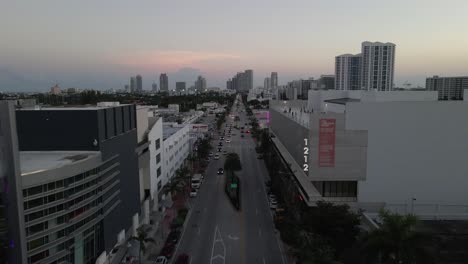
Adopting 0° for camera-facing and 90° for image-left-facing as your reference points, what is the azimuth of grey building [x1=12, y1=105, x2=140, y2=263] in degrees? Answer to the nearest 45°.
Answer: approximately 315°

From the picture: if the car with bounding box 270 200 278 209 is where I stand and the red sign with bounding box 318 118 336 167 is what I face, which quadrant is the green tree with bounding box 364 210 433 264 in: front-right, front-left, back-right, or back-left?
front-right

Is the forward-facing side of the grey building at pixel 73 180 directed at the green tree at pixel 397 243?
yes

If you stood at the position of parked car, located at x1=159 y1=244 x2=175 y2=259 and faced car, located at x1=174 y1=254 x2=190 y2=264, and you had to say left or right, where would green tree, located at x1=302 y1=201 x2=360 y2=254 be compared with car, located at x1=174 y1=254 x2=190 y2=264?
left

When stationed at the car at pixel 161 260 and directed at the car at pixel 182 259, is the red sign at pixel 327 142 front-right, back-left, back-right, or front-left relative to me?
front-left
